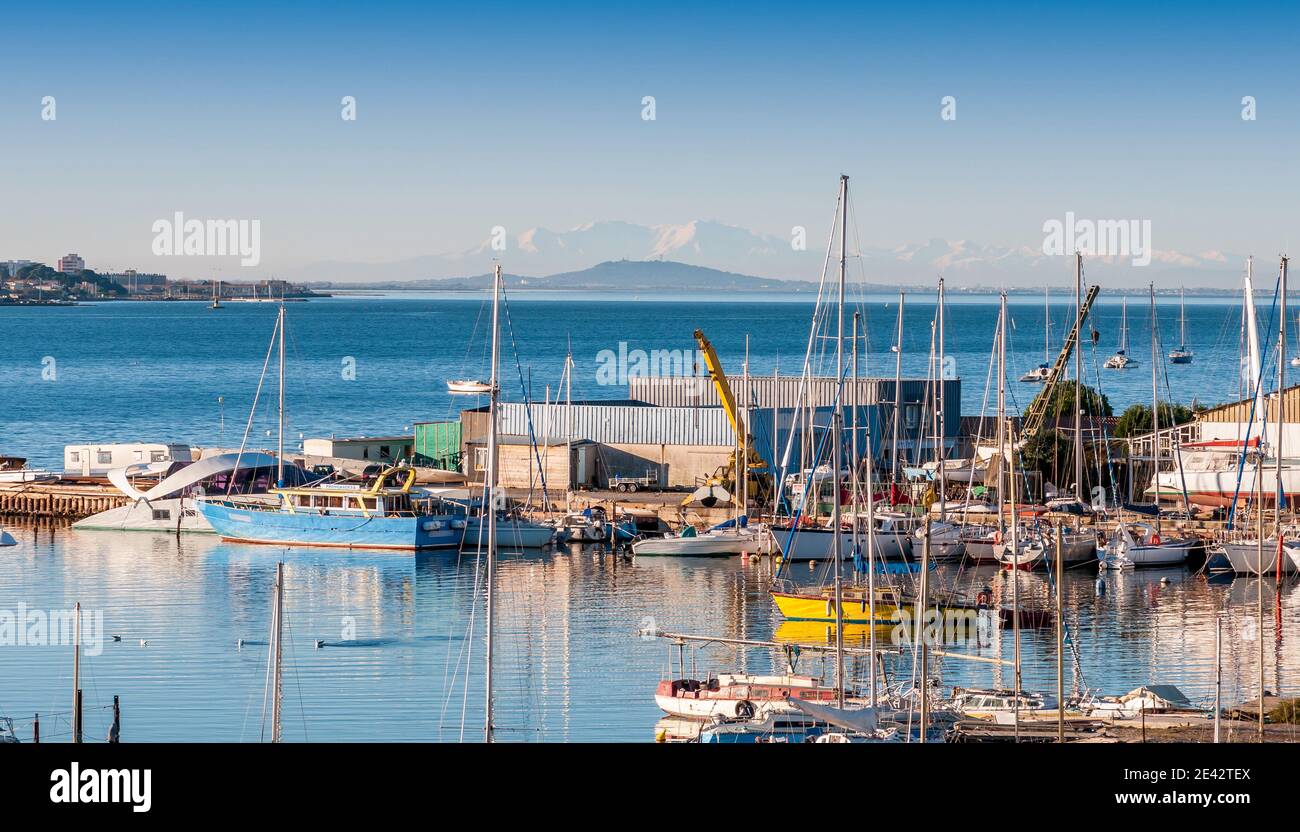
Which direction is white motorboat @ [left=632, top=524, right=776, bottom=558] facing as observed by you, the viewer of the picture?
facing to the left of the viewer

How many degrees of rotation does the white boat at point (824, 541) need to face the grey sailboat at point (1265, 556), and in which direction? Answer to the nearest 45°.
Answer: approximately 180°

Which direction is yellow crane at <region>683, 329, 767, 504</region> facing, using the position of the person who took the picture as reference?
facing to the left of the viewer

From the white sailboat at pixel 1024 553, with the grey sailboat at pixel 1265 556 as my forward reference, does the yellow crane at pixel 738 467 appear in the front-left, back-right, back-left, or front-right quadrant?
back-left

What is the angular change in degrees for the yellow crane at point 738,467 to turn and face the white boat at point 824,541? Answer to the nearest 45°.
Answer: approximately 90° to its left

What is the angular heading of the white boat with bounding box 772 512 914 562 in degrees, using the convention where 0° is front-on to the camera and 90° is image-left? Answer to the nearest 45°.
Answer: approximately 90°

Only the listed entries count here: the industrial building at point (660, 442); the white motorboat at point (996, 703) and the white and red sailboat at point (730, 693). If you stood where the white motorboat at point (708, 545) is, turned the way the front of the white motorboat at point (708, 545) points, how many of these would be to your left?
2

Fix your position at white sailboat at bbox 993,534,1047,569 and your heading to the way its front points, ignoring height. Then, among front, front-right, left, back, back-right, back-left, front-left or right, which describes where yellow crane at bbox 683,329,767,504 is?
front-left

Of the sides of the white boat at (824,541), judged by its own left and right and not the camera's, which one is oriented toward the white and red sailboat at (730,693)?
left

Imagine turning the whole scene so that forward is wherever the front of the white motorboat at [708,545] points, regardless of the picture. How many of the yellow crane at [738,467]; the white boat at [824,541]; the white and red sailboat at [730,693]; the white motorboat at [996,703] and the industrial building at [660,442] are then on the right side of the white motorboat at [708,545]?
2
